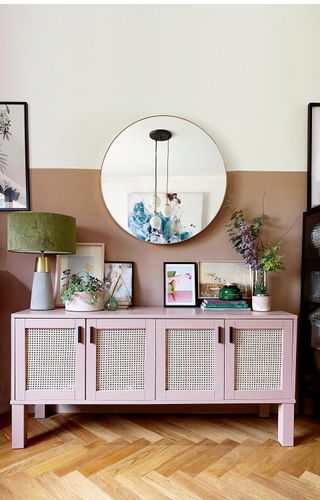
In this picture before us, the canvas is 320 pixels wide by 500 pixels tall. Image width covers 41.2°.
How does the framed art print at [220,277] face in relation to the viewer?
toward the camera

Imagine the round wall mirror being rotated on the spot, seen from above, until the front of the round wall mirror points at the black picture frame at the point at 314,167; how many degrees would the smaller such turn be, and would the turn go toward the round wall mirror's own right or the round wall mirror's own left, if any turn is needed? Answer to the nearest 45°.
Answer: approximately 90° to the round wall mirror's own left

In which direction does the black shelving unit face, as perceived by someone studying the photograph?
facing the viewer and to the left of the viewer

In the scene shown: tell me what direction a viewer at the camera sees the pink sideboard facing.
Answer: facing the viewer

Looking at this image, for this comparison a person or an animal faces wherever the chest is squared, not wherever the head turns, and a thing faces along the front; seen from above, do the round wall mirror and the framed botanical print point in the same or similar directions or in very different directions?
same or similar directions

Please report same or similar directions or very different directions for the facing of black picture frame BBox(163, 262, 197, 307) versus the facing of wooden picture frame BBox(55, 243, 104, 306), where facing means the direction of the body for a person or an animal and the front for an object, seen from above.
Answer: same or similar directions

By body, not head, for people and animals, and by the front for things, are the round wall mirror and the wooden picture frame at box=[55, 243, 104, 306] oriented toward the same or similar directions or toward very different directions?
same or similar directions

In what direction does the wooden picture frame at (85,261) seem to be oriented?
toward the camera

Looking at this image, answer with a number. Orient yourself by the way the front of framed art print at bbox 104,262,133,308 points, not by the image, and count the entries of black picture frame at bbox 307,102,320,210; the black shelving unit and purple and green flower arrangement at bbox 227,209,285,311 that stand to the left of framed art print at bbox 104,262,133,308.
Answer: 3

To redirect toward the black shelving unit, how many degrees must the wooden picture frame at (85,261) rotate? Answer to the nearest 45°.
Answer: approximately 90° to its left

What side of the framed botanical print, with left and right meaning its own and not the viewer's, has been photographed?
front

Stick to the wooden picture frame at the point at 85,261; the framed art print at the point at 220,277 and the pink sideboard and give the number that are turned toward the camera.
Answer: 3

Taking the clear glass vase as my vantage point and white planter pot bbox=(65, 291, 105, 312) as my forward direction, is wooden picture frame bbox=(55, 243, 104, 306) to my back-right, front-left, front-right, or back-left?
front-right
